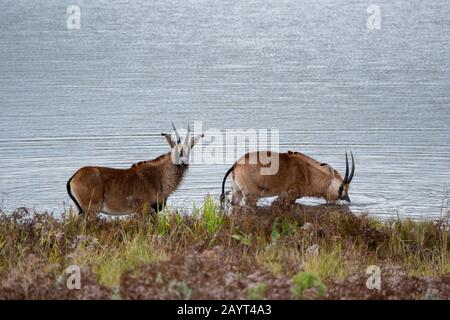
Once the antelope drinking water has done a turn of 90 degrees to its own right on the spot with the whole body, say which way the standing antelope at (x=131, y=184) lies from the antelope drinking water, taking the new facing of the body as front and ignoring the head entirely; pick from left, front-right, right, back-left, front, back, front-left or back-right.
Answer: front-right

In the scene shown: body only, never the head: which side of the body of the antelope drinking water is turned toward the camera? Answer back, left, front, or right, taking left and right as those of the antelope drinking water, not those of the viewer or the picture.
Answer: right

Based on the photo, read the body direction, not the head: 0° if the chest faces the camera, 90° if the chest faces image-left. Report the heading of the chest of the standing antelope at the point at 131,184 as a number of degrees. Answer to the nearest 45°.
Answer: approximately 270°
